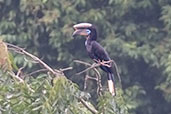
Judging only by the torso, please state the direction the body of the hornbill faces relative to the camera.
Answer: to the viewer's left
